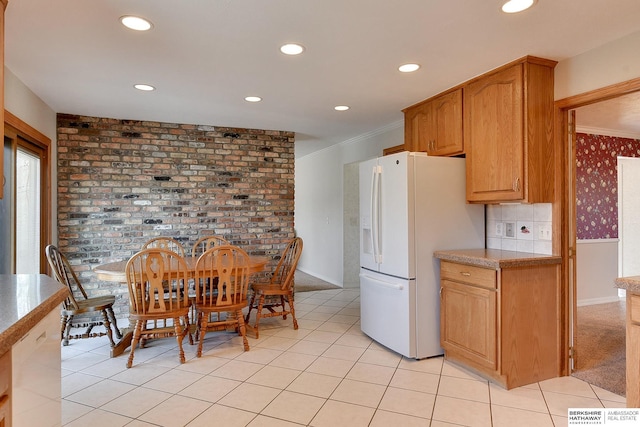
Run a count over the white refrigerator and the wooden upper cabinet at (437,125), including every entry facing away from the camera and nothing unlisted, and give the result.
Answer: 0

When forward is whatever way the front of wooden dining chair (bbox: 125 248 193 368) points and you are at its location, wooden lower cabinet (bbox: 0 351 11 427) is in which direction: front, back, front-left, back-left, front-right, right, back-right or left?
back

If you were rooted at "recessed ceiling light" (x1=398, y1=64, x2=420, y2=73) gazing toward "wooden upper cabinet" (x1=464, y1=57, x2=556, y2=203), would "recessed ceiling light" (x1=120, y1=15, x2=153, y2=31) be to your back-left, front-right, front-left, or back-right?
back-right

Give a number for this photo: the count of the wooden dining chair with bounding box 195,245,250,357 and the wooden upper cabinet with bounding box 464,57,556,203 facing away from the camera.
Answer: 1

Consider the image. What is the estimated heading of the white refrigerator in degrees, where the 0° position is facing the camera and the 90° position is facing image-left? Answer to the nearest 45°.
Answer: approximately 45°

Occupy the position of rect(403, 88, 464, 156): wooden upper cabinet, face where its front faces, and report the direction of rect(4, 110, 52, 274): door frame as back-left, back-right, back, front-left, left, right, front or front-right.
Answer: front-right

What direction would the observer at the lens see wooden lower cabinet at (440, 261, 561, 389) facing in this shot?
facing the viewer and to the left of the viewer

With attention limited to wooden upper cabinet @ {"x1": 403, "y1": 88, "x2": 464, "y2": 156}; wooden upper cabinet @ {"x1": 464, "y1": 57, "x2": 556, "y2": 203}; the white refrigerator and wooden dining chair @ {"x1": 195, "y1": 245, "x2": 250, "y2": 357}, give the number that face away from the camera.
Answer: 1

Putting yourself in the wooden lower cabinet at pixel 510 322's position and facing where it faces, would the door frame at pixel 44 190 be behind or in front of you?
in front

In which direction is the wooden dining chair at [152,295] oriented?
away from the camera

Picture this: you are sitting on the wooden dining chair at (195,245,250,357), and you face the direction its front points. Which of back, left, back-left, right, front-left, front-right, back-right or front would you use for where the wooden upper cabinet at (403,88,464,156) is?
right

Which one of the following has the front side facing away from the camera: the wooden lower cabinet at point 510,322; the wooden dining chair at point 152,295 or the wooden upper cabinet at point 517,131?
the wooden dining chair

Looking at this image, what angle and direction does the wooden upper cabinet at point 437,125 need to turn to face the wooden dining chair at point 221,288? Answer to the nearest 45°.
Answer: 0° — it already faces it
